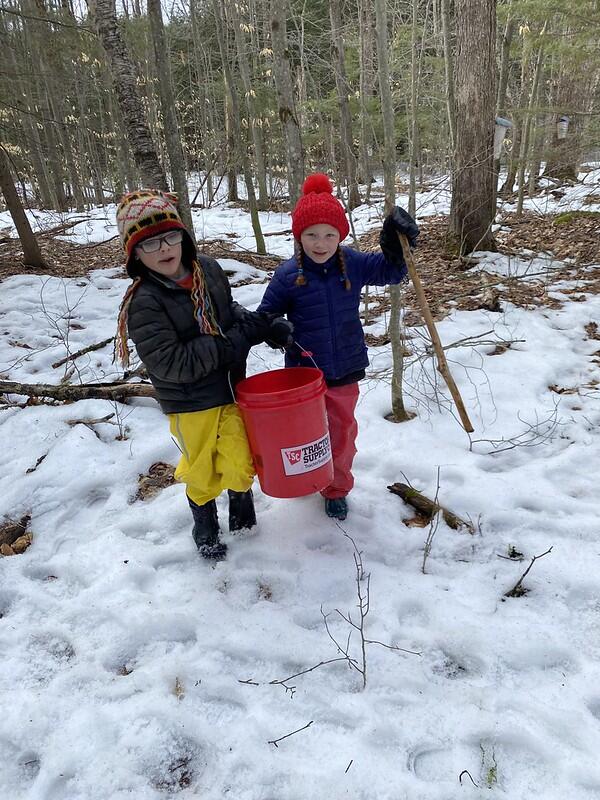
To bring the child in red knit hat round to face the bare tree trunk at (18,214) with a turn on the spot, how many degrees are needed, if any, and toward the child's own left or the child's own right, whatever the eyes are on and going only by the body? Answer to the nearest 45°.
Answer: approximately 135° to the child's own right

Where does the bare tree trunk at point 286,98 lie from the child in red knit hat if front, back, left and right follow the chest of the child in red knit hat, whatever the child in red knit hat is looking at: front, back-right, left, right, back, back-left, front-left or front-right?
back

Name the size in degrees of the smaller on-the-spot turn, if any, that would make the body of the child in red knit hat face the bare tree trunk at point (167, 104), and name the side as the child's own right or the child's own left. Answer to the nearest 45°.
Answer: approximately 135° to the child's own right

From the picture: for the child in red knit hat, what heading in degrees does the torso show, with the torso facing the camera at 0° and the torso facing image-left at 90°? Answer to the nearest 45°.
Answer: approximately 0°

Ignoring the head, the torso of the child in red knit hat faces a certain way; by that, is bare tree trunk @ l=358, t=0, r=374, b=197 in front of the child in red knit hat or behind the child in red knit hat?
behind

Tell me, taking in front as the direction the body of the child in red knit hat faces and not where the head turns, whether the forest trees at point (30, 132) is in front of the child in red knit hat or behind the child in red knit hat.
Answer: behind

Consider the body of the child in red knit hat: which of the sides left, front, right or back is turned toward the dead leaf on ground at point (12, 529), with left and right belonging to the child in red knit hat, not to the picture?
right

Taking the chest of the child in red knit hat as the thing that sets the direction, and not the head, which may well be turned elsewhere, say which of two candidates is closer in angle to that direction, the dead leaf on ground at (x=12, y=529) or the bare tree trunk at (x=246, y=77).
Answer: the dead leaf on ground

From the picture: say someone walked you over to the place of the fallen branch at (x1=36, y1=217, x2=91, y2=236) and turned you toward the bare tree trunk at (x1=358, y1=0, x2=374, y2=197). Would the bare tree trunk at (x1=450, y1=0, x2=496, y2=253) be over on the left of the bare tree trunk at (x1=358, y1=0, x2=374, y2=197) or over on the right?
right

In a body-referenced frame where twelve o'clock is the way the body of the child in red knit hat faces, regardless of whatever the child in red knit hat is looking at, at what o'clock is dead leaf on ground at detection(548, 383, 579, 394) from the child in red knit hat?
The dead leaf on ground is roughly at 8 o'clock from the child in red knit hat.
